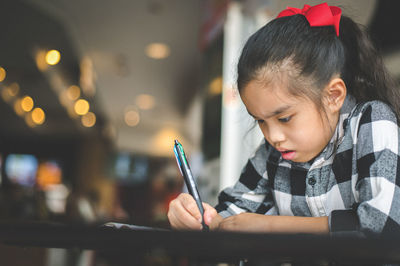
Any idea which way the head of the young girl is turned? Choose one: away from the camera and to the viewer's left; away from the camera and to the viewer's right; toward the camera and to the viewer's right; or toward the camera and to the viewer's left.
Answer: toward the camera and to the viewer's left

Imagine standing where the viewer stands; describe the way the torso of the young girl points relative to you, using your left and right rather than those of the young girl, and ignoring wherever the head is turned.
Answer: facing the viewer and to the left of the viewer
